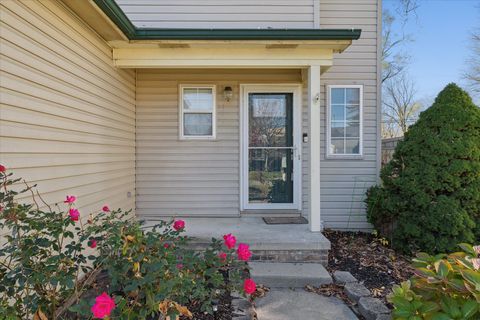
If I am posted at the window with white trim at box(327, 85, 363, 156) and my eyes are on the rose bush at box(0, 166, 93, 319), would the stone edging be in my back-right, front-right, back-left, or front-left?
front-left

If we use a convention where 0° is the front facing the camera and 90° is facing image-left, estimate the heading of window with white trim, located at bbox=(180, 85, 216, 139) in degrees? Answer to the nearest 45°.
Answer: approximately 0°

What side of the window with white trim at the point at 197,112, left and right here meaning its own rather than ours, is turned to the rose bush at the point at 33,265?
front

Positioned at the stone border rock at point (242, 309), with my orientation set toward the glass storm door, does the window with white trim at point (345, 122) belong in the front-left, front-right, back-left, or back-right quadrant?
front-right

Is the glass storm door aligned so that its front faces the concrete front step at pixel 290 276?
yes

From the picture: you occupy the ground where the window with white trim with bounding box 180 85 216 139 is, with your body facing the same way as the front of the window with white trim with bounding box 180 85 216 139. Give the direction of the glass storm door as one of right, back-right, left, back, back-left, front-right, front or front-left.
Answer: left

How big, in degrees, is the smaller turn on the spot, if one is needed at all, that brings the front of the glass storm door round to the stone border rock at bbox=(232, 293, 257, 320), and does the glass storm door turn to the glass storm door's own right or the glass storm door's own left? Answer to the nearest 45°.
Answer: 0° — it already faces it

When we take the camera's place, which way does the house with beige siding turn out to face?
facing the viewer

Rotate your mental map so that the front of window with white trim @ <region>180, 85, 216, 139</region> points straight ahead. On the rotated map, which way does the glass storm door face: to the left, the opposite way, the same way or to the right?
the same way

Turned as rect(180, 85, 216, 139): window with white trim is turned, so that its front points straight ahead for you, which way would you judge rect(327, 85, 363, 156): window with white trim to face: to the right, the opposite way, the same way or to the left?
the same way

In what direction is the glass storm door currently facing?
toward the camera

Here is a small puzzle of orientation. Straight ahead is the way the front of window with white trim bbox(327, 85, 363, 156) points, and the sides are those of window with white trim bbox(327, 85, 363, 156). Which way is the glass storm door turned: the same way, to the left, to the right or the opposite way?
the same way

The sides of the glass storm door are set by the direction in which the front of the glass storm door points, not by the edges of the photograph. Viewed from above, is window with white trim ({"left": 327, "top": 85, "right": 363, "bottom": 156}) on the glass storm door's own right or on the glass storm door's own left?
on the glass storm door's own left

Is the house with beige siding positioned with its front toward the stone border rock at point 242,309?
yes

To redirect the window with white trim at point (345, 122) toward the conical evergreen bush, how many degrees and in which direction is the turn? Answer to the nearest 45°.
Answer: approximately 45° to its left

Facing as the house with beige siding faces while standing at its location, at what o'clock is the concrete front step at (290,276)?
The concrete front step is roughly at 12 o'clock from the house with beige siding.
